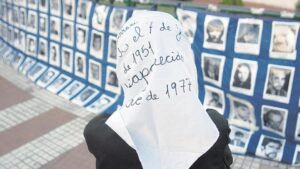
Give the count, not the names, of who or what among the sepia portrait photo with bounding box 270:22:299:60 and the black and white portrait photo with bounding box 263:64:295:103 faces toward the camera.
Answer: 2

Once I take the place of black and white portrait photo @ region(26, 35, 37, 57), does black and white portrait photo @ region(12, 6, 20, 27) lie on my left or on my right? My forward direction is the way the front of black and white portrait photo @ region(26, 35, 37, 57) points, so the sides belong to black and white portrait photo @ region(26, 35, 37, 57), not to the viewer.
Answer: on my right

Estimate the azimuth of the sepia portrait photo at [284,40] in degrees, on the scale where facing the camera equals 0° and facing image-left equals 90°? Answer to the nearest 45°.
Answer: approximately 0°

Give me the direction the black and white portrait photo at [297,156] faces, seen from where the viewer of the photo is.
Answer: facing the viewer

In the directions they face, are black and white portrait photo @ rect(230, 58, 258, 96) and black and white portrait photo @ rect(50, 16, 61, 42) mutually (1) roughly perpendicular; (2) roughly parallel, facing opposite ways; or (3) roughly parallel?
roughly perpendicular

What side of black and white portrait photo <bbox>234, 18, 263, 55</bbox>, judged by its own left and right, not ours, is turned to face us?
front

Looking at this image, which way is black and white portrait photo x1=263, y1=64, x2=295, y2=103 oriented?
toward the camera

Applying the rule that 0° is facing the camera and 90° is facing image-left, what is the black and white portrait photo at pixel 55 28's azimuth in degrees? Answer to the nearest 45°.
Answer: approximately 315°

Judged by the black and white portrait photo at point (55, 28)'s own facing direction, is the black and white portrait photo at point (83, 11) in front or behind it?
in front

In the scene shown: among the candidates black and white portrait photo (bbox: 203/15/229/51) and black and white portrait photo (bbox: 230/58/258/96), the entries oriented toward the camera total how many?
2

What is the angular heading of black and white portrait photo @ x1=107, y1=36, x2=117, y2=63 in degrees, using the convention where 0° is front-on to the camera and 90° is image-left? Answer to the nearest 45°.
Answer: approximately 315°
